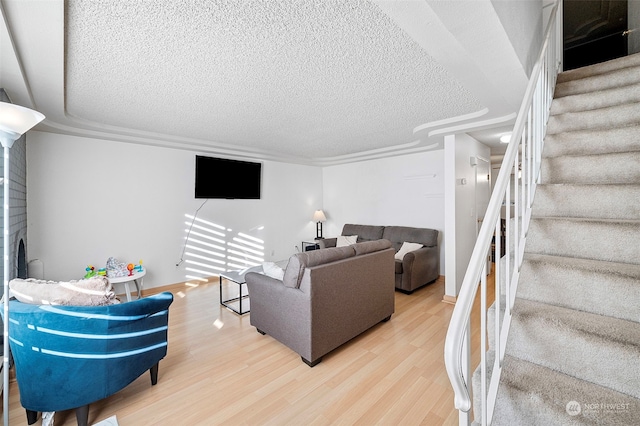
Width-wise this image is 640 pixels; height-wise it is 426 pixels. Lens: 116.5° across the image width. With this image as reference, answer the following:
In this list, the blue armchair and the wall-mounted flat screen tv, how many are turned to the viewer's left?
0

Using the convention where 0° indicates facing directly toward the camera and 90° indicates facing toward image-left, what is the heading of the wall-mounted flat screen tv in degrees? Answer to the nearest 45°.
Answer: approximately 315°

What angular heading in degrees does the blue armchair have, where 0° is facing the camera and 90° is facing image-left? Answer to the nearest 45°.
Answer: approximately 225°

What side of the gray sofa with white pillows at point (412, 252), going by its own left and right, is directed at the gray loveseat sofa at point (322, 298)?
front

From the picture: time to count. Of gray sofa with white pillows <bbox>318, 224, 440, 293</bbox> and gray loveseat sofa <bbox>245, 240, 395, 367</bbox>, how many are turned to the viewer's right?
0

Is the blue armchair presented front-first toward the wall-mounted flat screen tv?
yes

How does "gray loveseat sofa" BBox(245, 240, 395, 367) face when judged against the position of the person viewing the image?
facing away from the viewer and to the left of the viewer

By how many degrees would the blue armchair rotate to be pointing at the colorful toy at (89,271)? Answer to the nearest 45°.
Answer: approximately 45° to its left

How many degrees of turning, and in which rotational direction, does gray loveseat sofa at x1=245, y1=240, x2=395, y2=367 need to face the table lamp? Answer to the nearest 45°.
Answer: approximately 45° to its right
